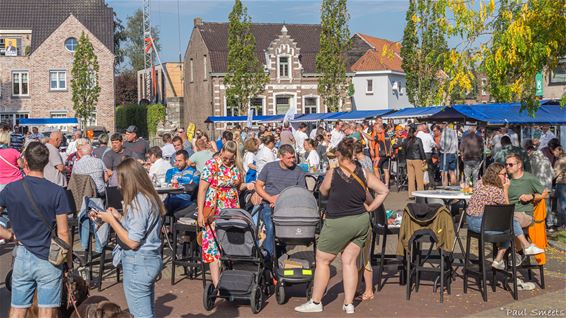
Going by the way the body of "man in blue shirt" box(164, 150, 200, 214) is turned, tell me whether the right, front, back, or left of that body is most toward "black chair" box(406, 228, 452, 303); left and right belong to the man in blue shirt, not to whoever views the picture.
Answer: left

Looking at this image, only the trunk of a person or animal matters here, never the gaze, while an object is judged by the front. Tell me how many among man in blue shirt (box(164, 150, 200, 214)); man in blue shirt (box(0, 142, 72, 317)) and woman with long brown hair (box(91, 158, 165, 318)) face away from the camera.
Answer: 1

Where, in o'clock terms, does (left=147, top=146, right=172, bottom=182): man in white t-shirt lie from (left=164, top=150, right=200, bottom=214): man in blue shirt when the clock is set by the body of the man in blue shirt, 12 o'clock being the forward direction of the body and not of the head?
The man in white t-shirt is roughly at 4 o'clock from the man in blue shirt.

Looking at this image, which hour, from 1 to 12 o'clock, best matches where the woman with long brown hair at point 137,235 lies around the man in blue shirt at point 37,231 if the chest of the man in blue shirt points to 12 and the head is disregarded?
The woman with long brown hair is roughly at 4 o'clock from the man in blue shirt.

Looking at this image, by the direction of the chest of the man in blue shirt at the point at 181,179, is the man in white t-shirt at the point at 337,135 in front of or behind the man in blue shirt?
behind

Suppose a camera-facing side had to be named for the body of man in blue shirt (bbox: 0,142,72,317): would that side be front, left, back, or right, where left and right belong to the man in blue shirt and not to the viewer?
back

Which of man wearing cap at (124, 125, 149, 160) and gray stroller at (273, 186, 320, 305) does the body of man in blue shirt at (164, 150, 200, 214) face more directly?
the gray stroller

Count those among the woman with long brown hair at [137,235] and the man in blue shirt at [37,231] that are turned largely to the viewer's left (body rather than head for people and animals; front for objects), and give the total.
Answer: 1

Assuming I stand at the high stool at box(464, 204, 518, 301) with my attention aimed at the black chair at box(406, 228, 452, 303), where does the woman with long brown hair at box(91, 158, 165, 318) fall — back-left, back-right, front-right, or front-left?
front-left

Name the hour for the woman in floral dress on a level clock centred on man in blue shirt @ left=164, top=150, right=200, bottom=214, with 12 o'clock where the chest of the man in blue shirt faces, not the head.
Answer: The woman in floral dress is roughly at 10 o'clock from the man in blue shirt.

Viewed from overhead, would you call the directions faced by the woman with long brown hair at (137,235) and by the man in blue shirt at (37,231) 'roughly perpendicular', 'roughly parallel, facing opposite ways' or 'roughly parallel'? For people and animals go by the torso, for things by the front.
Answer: roughly perpendicular

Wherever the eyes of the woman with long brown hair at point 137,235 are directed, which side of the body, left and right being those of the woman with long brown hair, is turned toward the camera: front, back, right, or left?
left
